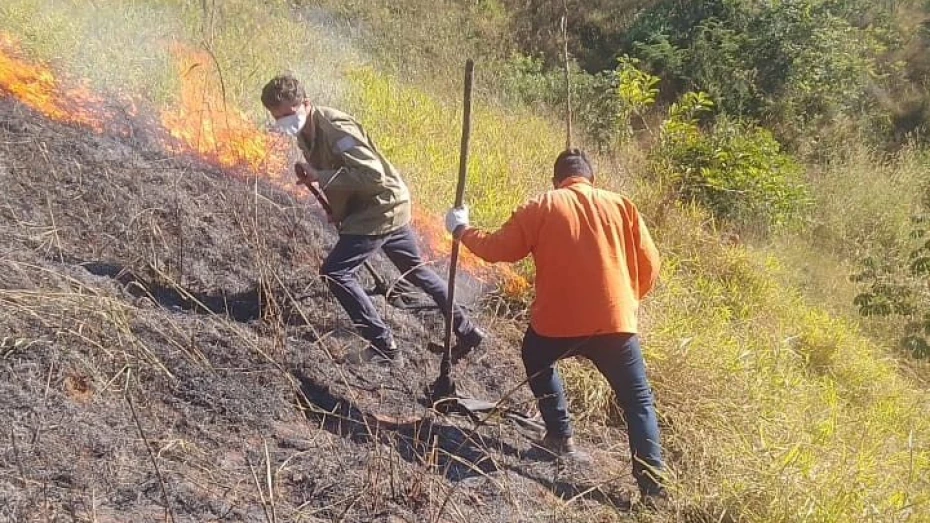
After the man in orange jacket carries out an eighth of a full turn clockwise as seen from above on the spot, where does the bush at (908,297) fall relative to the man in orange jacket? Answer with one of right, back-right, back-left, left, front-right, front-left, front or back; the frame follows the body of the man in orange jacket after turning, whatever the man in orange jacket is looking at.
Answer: front

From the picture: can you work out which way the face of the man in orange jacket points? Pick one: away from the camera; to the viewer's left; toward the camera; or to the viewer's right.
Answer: away from the camera

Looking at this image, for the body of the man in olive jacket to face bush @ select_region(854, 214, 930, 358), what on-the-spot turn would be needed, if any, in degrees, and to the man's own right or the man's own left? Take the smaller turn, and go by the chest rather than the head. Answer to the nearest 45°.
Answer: approximately 180°

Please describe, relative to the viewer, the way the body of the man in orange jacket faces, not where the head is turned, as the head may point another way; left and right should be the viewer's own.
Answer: facing away from the viewer

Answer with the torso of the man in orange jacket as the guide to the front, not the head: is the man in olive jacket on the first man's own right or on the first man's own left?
on the first man's own left

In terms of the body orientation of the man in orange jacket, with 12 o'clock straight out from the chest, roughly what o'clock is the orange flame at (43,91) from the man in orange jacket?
The orange flame is roughly at 10 o'clock from the man in orange jacket.

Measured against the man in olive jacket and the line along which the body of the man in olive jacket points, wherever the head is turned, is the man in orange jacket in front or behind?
behind

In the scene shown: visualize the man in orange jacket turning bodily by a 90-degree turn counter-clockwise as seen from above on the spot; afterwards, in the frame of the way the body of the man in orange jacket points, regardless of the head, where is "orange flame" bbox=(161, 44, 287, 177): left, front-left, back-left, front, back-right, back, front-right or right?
front-right

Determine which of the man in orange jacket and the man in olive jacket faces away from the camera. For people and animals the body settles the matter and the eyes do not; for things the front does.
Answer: the man in orange jacket

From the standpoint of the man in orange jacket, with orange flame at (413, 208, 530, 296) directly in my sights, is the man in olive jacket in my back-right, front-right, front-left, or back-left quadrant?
front-left

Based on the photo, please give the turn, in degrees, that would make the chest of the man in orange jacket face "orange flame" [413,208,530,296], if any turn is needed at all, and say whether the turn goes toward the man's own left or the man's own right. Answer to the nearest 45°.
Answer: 0° — they already face it

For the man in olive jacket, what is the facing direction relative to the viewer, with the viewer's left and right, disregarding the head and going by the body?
facing to the left of the viewer
